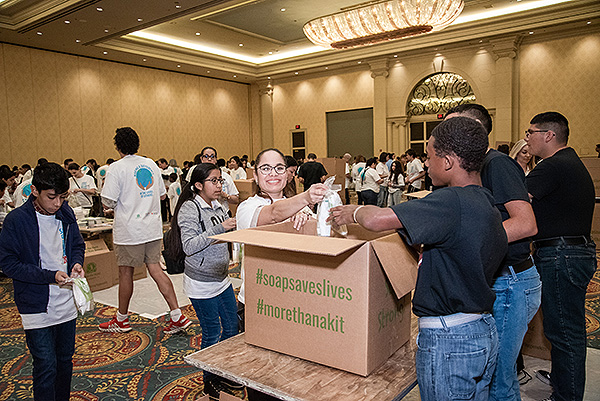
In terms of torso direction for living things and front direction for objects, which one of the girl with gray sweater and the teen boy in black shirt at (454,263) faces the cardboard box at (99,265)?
the teen boy in black shirt

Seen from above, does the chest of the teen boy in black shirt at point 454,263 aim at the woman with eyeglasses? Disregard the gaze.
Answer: yes

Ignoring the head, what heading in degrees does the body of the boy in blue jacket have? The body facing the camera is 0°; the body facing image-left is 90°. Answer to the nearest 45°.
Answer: approximately 315°

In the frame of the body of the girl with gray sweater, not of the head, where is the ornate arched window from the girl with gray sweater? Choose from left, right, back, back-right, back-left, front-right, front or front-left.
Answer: left

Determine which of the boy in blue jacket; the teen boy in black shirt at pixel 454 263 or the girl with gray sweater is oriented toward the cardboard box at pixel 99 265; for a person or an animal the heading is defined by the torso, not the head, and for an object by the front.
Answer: the teen boy in black shirt

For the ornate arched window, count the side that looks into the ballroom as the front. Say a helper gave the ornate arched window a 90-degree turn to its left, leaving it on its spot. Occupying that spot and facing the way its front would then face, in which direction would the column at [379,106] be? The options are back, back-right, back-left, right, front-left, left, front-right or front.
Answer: back

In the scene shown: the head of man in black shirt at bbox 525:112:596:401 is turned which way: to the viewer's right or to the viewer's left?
to the viewer's left

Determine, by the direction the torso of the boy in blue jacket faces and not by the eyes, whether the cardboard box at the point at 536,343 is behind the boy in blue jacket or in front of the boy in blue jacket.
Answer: in front

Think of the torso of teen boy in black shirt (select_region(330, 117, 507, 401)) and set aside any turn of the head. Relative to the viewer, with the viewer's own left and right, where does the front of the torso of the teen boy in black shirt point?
facing away from the viewer and to the left of the viewer

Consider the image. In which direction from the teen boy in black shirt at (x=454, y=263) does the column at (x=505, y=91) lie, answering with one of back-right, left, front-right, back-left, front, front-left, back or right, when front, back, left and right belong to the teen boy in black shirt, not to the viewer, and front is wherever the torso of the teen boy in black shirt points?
front-right
